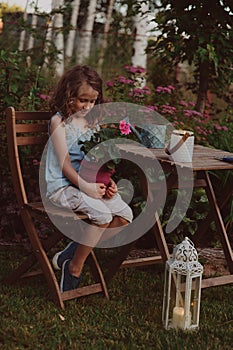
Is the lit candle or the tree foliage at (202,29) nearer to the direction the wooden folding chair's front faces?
the lit candle

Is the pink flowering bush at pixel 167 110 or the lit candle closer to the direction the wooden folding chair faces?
the lit candle

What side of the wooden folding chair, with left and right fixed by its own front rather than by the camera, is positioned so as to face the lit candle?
front

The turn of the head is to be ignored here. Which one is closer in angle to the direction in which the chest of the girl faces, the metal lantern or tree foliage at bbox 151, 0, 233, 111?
the metal lantern

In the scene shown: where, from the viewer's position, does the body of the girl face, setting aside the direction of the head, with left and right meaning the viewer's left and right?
facing the viewer and to the right of the viewer

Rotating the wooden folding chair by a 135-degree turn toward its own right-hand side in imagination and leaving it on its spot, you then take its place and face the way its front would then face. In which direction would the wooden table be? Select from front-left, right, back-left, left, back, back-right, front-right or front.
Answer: back

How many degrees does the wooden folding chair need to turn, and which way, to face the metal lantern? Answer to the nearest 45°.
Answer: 0° — it already faces it

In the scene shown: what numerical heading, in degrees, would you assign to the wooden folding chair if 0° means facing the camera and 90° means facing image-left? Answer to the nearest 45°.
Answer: approximately 315°
